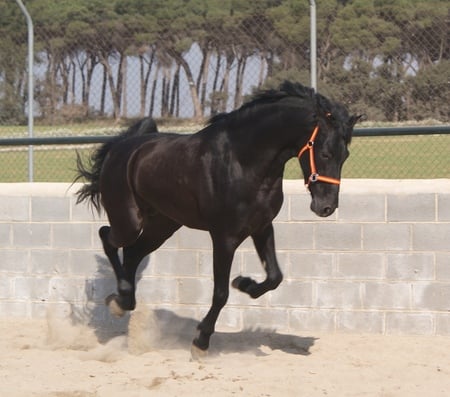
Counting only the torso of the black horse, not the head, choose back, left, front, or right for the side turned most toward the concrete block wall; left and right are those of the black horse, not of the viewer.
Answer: left

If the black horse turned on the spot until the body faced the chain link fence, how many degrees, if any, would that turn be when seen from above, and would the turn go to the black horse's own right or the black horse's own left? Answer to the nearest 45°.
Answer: approximately 135° to the black horse's own left

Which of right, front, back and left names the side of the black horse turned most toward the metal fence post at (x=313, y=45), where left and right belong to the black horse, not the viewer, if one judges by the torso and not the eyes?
left
